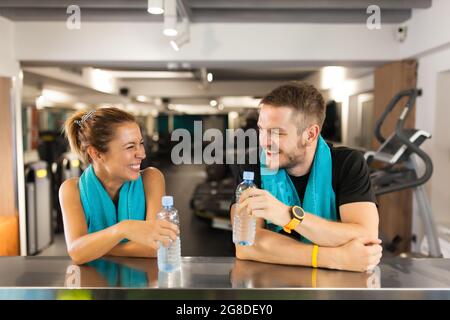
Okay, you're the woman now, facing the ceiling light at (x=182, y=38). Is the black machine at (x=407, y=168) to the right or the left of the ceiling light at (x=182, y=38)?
right

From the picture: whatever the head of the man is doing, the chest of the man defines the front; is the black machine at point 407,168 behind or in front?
behind

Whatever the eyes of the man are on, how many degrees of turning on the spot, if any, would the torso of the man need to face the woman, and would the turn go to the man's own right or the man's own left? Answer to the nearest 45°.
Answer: approximately 45° to the man's own right

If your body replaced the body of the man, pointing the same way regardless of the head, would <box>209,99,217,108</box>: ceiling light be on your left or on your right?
on your right

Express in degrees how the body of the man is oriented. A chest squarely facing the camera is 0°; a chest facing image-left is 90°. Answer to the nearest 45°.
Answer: approximately 45°

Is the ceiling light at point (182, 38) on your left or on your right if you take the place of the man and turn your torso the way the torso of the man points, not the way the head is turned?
on your right

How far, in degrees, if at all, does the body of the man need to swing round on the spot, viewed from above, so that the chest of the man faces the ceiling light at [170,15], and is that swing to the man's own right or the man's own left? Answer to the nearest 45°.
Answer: approximately 90° to the man's own right
